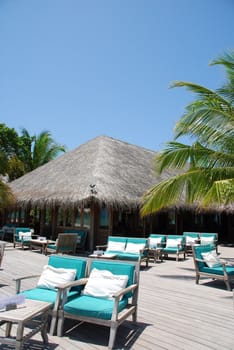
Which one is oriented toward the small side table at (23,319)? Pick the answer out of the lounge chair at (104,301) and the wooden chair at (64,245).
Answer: the lounge chair

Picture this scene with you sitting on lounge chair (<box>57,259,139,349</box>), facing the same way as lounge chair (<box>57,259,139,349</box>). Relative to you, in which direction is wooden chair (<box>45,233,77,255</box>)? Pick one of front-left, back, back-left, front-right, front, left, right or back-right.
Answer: back-right

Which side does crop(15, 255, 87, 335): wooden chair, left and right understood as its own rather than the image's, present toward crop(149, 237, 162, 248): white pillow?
back

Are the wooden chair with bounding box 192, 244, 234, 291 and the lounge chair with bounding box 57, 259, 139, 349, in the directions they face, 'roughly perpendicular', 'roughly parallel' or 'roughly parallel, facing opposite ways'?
roughly perpendicular

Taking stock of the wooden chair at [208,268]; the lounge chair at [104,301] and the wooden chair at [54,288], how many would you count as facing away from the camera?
0

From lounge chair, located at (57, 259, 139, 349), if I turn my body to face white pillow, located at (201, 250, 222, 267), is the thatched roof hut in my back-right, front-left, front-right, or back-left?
front-left

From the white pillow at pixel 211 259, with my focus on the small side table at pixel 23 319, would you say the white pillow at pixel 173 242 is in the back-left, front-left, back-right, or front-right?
back-right

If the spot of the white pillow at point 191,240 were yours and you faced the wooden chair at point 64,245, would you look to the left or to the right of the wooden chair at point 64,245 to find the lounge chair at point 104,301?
left
